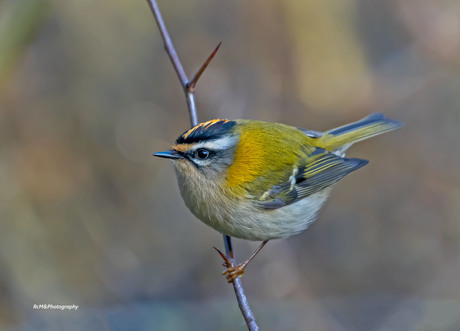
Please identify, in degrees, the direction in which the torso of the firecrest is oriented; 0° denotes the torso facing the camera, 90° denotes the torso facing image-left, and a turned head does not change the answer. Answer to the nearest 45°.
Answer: approximately 90°
